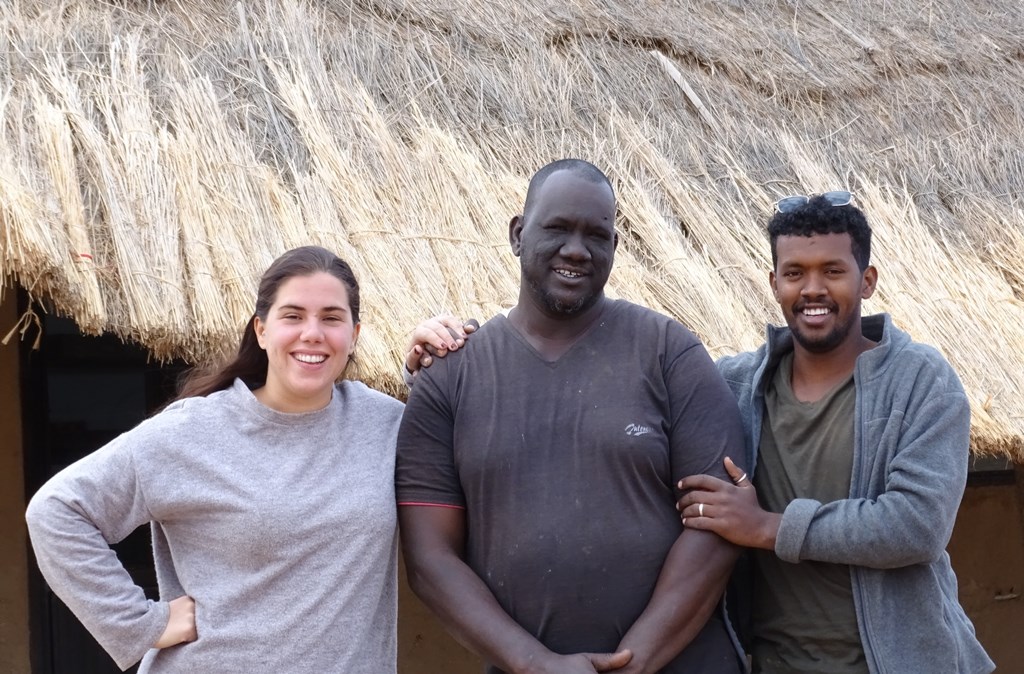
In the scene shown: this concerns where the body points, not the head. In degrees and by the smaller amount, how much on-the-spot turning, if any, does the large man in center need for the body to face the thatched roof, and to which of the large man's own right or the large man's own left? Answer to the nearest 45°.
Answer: approximately 180°

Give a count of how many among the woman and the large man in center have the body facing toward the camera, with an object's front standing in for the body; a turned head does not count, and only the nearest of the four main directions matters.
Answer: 2

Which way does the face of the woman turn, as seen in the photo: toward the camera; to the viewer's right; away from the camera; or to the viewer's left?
toward the camera

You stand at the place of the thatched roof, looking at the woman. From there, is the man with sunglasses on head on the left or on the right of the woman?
left

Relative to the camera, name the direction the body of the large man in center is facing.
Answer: toward the camera

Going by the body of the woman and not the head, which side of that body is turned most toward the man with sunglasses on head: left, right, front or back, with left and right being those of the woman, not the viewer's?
left

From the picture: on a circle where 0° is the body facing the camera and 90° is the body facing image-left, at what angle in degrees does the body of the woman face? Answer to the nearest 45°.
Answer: approximately 0°

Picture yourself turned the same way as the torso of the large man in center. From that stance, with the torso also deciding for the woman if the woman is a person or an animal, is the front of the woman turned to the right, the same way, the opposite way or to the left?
the same way

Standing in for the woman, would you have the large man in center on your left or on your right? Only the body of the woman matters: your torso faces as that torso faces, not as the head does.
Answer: on your left

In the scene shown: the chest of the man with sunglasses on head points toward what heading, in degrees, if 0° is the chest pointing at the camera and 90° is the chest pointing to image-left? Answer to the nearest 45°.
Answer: approximately 45°

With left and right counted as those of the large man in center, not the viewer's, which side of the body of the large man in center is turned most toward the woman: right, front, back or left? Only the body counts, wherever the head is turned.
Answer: right

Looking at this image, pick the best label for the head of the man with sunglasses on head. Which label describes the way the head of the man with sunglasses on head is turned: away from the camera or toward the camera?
toward the camera
